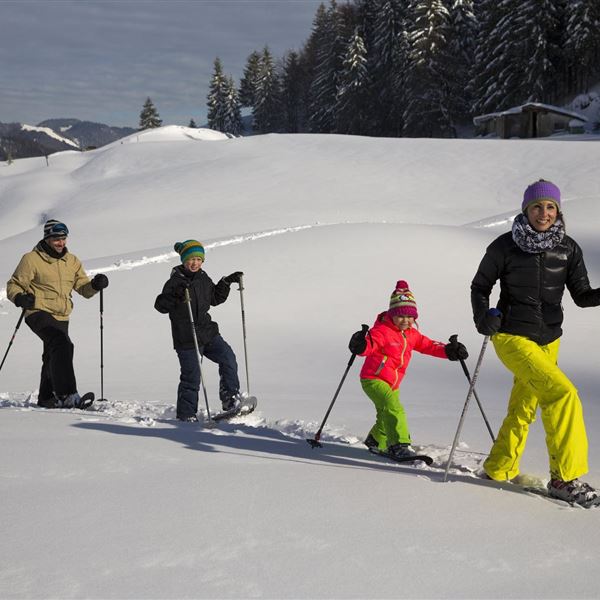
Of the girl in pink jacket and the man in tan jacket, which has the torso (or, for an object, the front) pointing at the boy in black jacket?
the man in tan jacket

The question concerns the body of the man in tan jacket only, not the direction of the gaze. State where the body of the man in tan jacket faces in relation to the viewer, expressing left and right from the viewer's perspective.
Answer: facing the viewer and to the right of the viewer

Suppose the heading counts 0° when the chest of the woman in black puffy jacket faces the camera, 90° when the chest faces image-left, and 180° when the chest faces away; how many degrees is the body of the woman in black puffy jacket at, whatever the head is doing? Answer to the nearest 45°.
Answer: approximately 315°

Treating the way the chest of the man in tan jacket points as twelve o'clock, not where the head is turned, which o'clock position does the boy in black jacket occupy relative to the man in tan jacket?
The boy in black jacket is roughly at 12 o'clock from the man in tan jacket.

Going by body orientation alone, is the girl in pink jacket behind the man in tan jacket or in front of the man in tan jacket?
in front

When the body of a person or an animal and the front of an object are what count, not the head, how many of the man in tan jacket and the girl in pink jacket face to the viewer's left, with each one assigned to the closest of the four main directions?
0

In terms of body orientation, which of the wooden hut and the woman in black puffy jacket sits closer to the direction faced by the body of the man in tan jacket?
the woman in black puffy jacket

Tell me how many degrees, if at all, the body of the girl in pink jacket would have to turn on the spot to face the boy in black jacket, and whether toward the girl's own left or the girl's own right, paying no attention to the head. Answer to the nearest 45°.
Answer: approximately 180°

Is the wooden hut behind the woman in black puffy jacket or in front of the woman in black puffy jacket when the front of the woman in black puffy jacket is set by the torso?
behind

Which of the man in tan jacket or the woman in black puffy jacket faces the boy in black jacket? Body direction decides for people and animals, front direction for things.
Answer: the man in tan jacket

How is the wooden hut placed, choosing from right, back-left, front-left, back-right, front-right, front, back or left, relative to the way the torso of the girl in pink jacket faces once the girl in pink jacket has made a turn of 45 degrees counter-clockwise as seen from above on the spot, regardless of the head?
left
